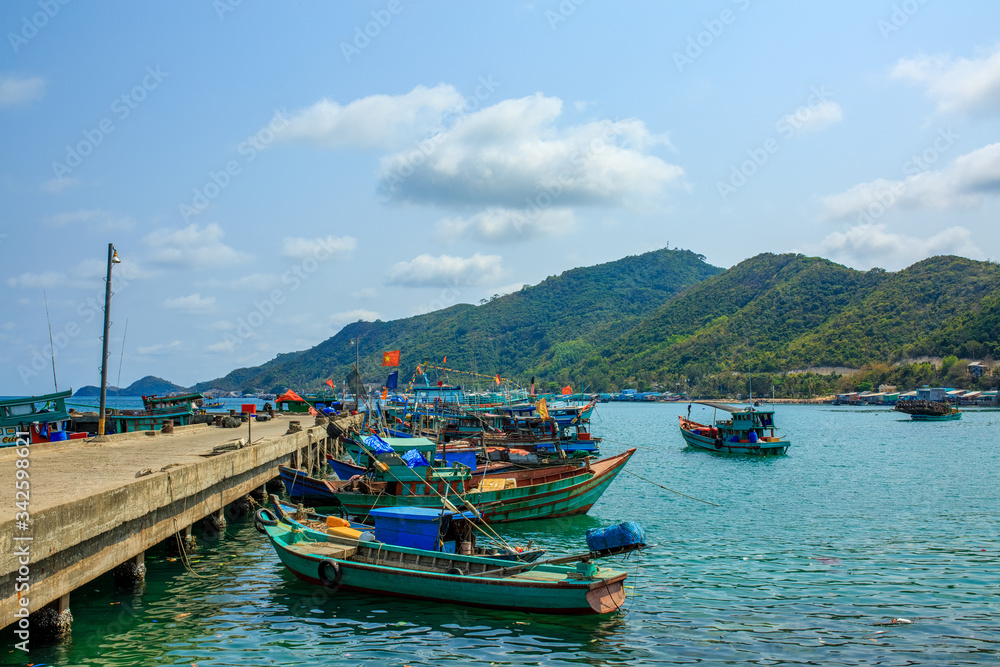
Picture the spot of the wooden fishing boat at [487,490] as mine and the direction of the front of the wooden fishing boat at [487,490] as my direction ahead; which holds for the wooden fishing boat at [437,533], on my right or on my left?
on my right

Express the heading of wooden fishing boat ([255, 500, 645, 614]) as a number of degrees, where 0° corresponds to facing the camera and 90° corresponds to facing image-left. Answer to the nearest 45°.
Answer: approximately 135°

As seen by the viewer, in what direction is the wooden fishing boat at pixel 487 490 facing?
to the viewer's right

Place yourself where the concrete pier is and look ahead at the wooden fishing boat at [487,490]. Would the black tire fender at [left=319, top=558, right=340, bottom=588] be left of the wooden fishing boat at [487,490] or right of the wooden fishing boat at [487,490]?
right

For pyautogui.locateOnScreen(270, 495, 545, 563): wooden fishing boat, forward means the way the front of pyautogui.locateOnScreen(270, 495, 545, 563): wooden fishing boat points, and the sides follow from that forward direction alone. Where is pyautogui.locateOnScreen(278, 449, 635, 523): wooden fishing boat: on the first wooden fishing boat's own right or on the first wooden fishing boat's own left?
on the first wooden fishing boat's own right

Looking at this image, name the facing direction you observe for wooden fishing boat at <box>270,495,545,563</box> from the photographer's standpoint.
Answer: facing away from the viewer and to the left of the viewer

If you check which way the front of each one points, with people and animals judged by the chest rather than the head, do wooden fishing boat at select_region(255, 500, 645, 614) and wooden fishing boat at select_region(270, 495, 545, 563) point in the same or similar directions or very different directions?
same or similar directions
